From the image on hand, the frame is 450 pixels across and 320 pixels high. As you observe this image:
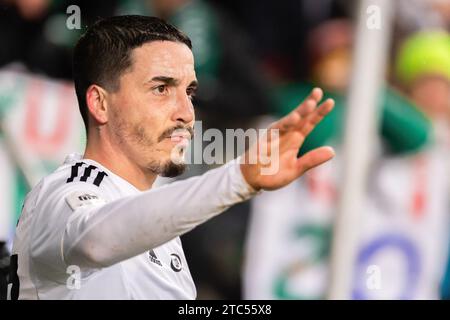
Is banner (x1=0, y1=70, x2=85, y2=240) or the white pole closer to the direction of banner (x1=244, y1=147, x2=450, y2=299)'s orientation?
the white pole

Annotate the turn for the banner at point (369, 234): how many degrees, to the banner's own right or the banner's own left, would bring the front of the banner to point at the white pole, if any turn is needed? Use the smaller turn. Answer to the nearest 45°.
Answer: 0° — it already faces it

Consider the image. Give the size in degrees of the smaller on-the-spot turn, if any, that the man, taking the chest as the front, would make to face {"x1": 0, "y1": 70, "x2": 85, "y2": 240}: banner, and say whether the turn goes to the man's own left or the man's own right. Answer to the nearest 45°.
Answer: approximately 135° to the man's own left

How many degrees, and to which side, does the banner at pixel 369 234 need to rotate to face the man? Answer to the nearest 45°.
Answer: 0° — it already faces them

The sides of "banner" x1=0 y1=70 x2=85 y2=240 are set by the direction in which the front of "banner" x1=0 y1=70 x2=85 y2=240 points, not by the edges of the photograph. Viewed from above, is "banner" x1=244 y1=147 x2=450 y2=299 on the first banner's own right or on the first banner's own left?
on the first banner's own left

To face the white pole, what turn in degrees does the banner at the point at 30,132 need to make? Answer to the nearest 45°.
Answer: approximately 90° to its left

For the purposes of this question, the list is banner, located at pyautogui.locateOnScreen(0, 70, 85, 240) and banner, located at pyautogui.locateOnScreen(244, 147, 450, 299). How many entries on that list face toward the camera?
2

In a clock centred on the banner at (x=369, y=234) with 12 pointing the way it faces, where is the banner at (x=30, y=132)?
the banner at (x=30, y=132) is roughly at 2 o'clock from the banner at (x=369, y=234).
